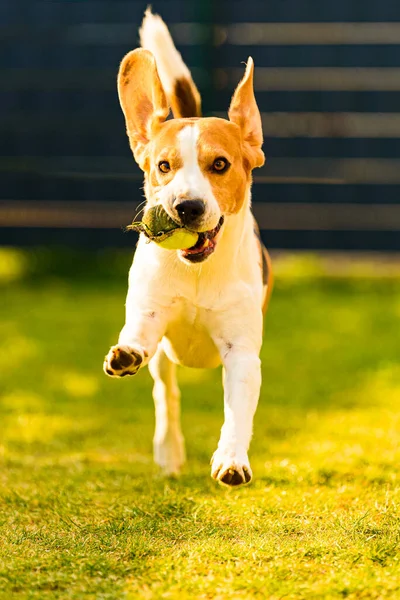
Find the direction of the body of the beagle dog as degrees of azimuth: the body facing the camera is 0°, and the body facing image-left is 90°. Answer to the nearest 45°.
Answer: approximately 0°
